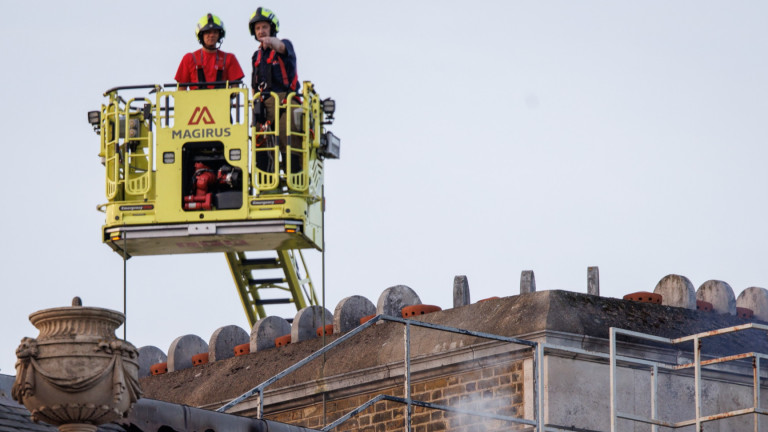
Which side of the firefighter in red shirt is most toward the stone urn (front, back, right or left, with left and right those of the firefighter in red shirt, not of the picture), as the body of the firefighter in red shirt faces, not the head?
front

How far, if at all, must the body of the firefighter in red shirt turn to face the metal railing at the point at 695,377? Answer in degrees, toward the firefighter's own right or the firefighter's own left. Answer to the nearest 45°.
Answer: approximately 45° to the firefighter's own left

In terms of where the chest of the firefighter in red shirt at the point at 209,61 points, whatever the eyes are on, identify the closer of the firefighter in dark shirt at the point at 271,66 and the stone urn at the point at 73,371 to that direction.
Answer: the stone urn

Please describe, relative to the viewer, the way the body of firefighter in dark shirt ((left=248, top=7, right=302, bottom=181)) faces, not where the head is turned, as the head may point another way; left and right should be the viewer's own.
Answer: facing the viewer and to the left of the viewer

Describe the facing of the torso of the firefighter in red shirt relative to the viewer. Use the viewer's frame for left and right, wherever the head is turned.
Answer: facing the viewer

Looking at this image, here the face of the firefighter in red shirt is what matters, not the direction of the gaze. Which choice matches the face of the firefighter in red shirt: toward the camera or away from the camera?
toward the camera

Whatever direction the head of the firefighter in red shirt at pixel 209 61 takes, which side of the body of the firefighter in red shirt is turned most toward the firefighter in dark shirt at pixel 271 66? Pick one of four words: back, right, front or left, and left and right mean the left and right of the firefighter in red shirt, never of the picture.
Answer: left

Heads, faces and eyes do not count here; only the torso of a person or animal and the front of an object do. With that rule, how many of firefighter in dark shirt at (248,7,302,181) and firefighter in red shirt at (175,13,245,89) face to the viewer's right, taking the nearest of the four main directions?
0

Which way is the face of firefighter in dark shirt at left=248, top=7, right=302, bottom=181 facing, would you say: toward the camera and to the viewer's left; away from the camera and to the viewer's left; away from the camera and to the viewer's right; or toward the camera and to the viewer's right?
toward the camera and to the viewer's left

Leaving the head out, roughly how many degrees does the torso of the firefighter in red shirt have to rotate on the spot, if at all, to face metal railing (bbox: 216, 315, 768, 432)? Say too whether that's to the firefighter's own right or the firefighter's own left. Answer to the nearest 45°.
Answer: approximately 45° to the firefighter's own left
